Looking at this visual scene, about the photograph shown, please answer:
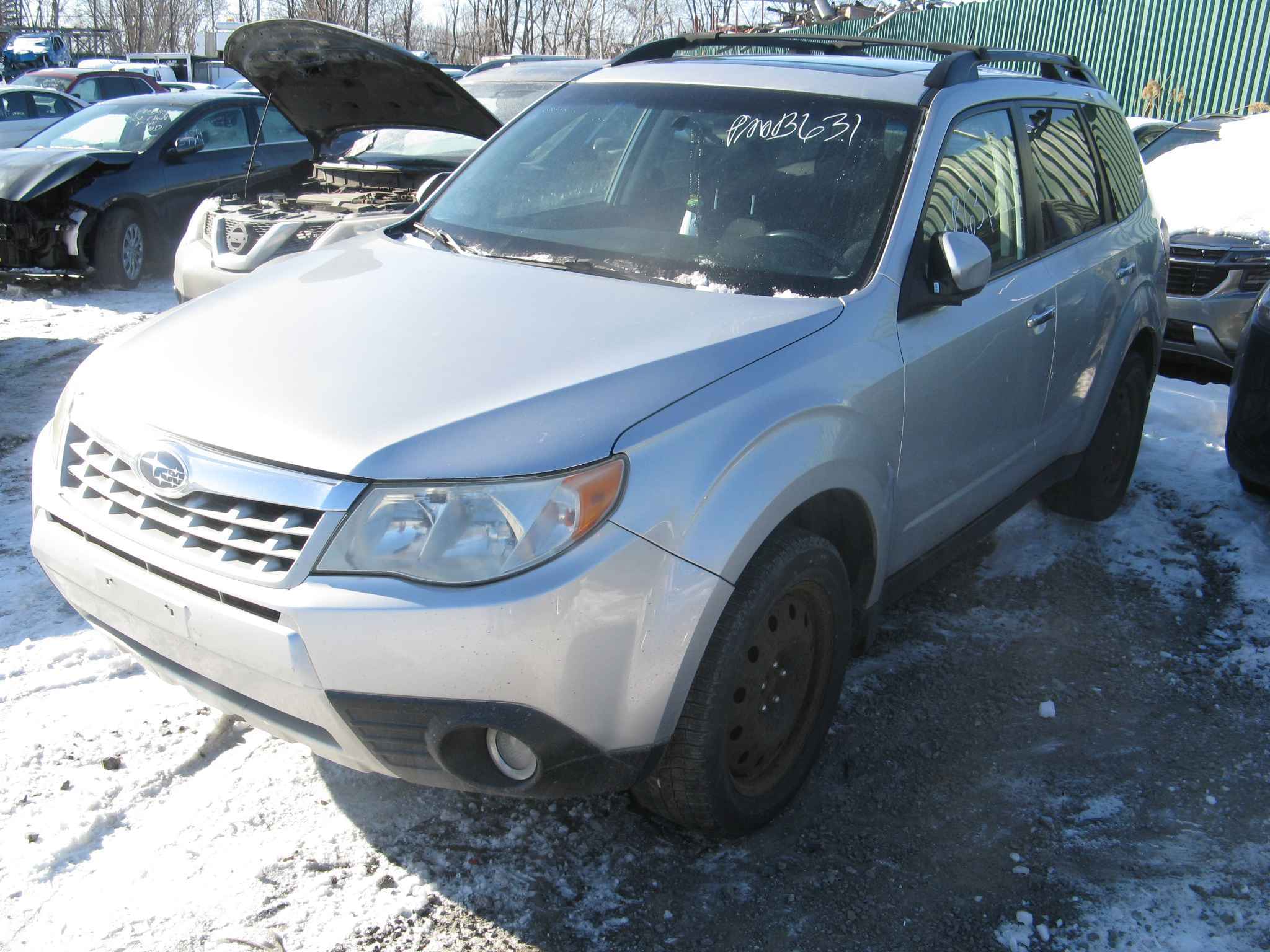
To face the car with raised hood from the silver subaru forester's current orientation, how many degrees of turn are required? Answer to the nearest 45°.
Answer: approximately 135° to its right

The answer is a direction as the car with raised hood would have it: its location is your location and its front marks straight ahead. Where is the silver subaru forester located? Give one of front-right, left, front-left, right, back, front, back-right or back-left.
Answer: front-left

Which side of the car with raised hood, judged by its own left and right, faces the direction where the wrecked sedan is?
right

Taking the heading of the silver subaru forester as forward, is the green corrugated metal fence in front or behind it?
behind

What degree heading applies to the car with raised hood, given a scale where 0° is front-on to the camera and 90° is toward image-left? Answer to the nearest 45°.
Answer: approximately 45°

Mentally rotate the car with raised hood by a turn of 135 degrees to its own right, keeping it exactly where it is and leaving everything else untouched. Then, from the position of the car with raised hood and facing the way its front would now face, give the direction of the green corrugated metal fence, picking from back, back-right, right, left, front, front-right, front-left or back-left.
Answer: front-right

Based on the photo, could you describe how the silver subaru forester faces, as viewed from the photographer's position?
facing the viewer and to the left of the viewer

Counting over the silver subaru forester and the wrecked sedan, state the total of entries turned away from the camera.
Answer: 0

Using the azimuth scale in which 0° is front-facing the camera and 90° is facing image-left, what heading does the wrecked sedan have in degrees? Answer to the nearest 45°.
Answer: approximately 45°
